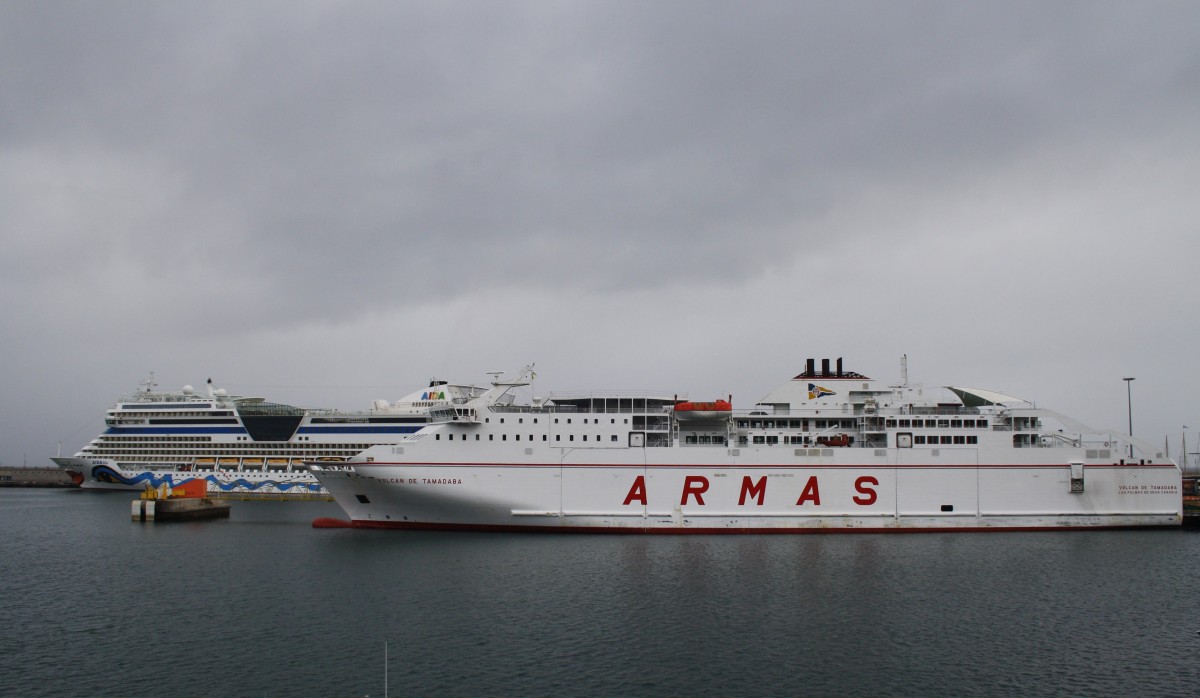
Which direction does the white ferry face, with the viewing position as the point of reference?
facing to the left of the viewer
